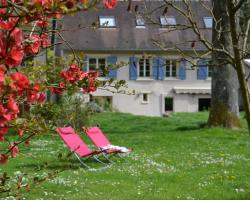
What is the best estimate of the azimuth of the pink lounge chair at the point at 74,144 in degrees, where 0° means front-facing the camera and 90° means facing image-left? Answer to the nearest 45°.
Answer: approximately 315°
